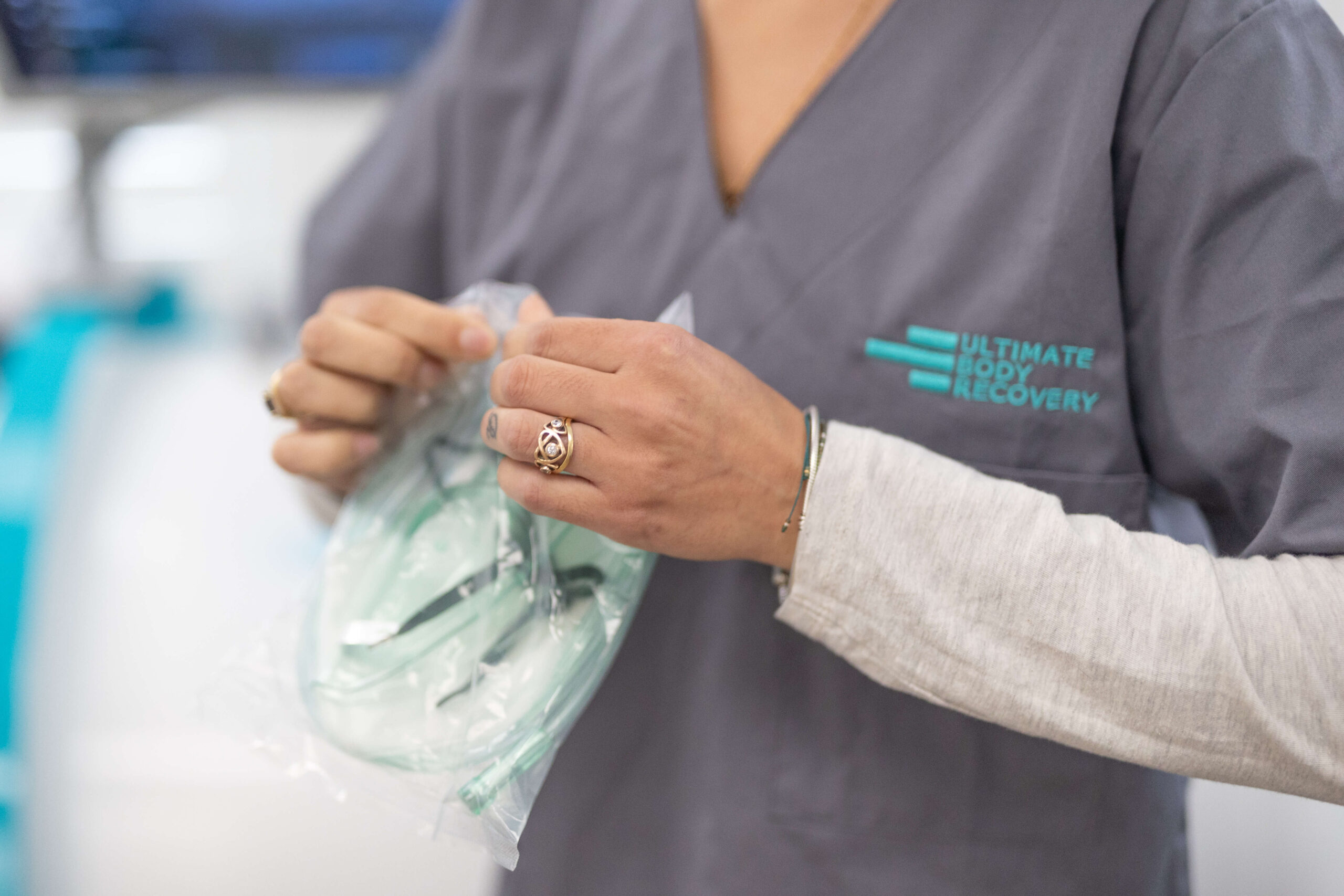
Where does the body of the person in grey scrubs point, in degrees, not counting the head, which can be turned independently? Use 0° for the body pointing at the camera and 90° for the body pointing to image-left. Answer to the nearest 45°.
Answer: approximately 45°
